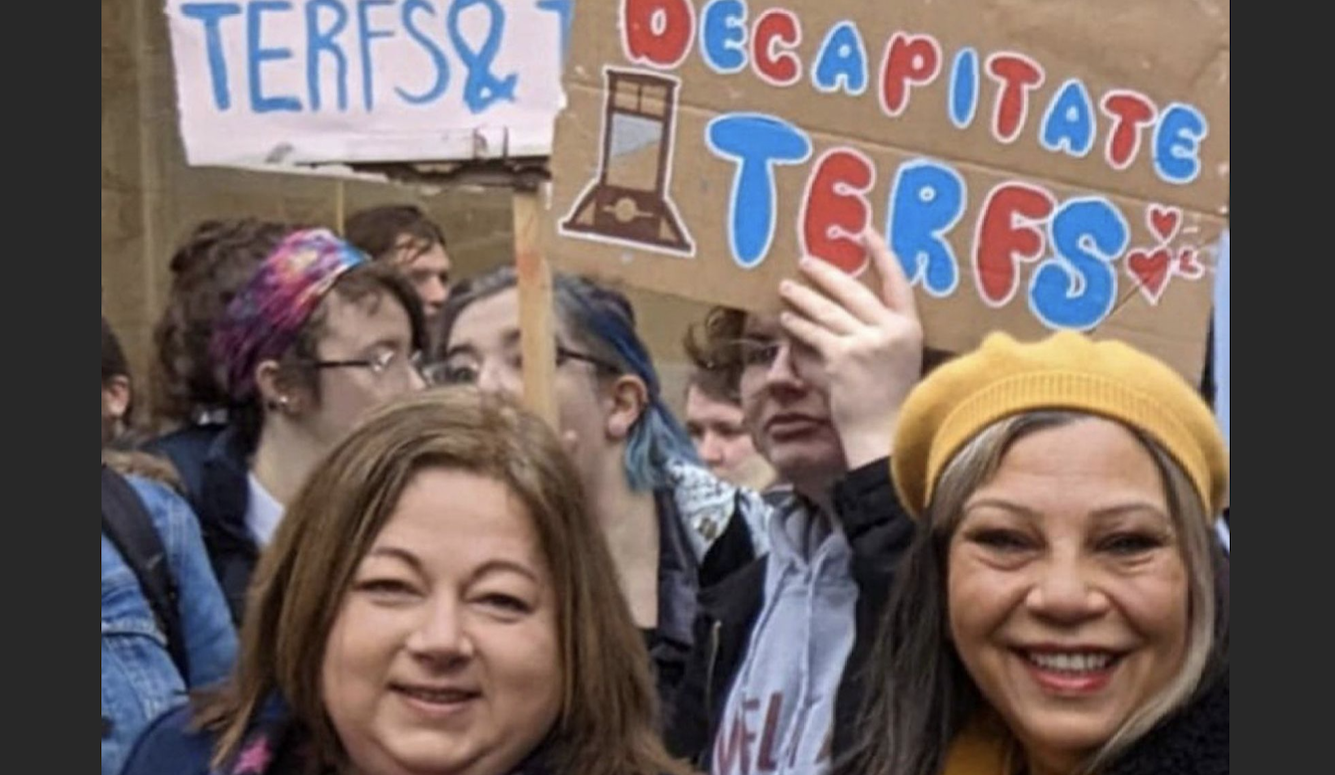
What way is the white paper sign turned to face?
toward the camera

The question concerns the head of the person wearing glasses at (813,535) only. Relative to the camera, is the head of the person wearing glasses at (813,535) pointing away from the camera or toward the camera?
toward the camera

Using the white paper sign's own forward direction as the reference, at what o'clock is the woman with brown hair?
The woman with brown hair is roughly at 12 o'clock from the white paper sign.

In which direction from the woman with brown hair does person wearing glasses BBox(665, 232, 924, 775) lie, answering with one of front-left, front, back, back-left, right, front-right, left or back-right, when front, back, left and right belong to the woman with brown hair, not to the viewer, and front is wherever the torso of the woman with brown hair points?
back-left

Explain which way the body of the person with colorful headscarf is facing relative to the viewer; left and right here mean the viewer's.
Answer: facing to the right of the viewer

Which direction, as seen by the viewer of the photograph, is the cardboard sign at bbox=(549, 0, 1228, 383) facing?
facing the viewer

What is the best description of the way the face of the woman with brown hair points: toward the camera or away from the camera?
toward the camera

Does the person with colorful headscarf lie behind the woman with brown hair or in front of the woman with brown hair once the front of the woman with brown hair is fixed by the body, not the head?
behind

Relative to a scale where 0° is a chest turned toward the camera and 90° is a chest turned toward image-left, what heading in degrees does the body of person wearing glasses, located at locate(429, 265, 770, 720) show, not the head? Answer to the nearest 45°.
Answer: approximately 45°

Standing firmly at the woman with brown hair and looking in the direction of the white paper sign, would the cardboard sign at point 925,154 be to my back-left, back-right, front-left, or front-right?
front-right

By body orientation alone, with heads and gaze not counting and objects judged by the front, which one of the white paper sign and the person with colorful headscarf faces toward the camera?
the white paper sign

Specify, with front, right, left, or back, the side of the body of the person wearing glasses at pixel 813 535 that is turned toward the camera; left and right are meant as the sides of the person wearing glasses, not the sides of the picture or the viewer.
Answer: front

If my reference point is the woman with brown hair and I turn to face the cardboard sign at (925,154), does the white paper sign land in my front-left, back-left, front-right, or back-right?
front-left
